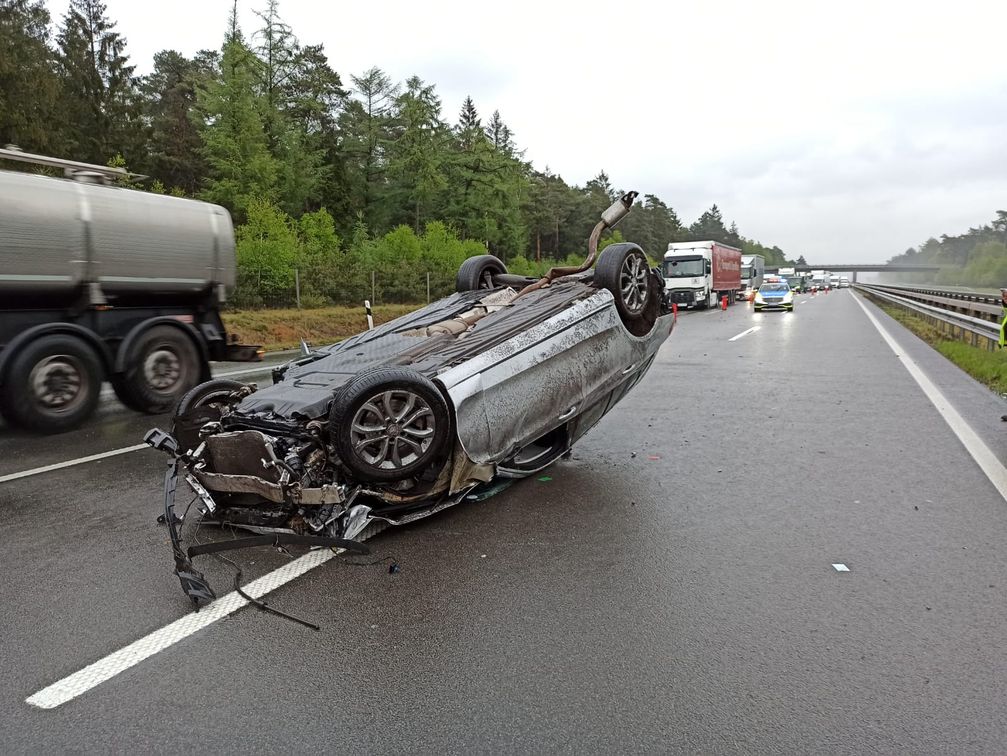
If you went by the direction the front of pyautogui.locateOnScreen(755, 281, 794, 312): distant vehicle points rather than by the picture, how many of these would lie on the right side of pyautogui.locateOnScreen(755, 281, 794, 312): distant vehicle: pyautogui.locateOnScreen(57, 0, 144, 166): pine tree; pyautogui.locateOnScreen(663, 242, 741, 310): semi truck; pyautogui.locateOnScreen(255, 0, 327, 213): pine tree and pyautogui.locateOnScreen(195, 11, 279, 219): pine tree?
4

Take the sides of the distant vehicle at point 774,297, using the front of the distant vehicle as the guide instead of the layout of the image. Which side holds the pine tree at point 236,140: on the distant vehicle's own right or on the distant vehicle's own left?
on the distant vehicle's own right

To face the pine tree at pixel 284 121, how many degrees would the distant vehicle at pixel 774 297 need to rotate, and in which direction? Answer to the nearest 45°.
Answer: approximately 90° to its right

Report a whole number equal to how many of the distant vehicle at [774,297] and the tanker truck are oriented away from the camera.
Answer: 0

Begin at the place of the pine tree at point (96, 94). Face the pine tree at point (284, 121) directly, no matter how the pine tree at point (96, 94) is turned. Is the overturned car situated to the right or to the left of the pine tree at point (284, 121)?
right

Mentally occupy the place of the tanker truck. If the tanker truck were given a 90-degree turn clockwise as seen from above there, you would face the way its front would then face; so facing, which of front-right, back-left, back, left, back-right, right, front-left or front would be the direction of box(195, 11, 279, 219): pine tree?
front-right

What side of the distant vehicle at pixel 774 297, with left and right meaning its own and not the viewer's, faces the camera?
front

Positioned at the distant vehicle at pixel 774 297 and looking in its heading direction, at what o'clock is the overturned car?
The overturned car is roughly at 12 o'clock from the distant vehicle.

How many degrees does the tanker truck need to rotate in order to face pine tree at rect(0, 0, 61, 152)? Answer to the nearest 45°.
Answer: approximately 135° to its right

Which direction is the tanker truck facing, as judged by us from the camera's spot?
facing the viewer and to the left of the viewer

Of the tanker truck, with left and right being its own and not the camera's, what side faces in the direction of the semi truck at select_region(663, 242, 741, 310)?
back

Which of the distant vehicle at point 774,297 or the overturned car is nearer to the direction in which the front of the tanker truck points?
the overturned car

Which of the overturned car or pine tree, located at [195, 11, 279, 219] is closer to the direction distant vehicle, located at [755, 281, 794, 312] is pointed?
the overturned car

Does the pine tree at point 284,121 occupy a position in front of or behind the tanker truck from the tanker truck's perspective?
behind
